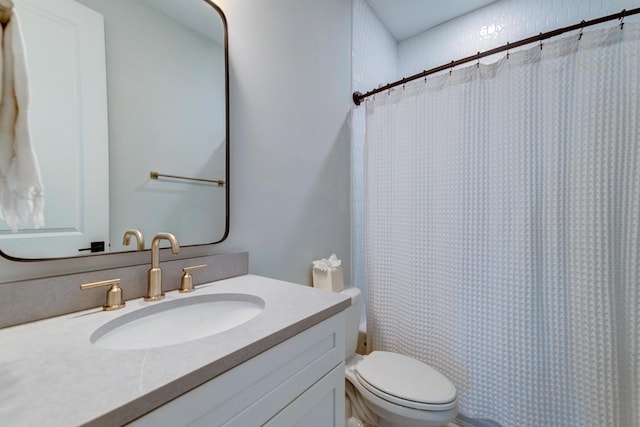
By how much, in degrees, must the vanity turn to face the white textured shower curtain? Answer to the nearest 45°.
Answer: approximately 45° to its left

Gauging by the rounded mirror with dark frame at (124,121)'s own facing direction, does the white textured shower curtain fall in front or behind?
in front

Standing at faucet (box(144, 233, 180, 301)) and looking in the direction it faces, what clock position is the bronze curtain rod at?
The bronze curtain rod is roughly at 11 o'clock from the faucet.

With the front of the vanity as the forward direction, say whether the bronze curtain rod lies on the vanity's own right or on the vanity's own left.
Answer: on the vanity's own left

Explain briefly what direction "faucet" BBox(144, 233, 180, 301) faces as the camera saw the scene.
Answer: facing the viewer and to the right of the viewer

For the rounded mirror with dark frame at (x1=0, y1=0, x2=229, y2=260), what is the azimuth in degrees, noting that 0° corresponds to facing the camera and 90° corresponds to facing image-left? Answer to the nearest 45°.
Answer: approximately 315°

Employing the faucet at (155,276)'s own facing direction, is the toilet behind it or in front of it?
in front

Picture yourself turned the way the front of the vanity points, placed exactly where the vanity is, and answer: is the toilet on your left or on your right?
on your left

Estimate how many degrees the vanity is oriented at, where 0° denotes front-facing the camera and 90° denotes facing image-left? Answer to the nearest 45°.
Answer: approximately 315°
